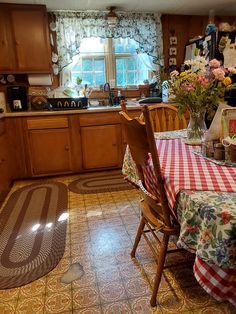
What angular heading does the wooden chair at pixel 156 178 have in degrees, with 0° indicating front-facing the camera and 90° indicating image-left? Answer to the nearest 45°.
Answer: approximately 225°

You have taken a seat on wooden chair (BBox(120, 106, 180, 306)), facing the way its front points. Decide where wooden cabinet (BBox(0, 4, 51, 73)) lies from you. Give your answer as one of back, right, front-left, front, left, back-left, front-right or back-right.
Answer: left

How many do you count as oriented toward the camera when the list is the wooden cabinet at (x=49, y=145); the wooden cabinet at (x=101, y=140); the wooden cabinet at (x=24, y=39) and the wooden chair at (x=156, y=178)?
3

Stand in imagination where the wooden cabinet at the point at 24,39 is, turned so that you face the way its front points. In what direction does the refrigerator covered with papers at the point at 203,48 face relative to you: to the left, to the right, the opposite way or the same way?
to the right

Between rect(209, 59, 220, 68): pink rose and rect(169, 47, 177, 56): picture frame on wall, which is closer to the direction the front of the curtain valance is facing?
the pink rose

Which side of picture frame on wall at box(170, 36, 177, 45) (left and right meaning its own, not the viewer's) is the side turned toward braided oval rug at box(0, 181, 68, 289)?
front

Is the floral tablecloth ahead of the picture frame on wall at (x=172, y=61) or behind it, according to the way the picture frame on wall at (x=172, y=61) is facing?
ahead
